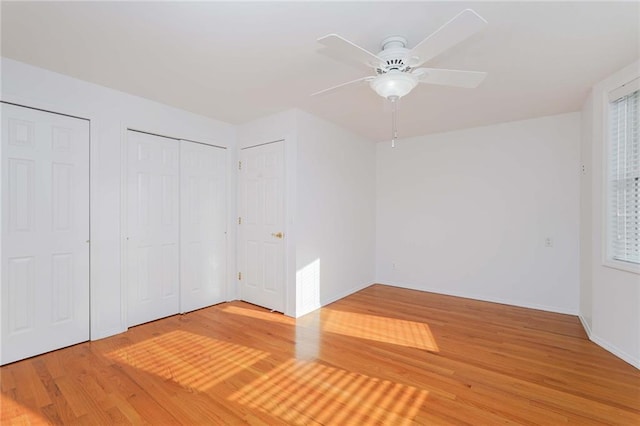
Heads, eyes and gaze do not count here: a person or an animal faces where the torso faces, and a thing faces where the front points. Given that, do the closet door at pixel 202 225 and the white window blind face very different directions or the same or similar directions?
very different directions

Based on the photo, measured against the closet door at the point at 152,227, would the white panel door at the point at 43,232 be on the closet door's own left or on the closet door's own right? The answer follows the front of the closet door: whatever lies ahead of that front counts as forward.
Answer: on the closet door's own right

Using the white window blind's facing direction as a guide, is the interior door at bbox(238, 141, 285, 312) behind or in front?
in front

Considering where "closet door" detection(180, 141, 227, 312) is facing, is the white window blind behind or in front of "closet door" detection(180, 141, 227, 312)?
in front

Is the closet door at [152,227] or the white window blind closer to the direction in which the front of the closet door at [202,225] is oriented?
the white window blind

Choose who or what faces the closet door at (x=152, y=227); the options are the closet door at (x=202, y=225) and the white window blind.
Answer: the white window blind

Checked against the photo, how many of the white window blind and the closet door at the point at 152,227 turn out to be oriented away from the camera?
0

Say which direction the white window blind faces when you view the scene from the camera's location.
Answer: facing the viewer and to the left of the viewer

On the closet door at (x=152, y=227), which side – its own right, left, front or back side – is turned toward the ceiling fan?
front

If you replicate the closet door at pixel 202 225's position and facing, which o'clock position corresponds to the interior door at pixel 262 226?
The interior door is roughly at 11 o'clock from the closet door.

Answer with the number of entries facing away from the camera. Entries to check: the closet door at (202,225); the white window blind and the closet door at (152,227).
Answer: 0

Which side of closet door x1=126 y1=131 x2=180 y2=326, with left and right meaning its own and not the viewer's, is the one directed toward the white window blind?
front

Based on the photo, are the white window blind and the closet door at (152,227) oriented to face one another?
yes

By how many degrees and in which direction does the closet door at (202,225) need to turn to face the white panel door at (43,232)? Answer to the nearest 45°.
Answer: approximately 90° to its right

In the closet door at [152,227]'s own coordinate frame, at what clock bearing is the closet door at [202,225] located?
the closet door at [202,225] is roughly at 10 o'clock from the closet door at [152,227].

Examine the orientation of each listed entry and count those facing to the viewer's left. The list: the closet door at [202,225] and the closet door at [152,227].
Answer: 0

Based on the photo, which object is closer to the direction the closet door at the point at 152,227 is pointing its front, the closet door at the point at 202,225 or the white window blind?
the white window blind

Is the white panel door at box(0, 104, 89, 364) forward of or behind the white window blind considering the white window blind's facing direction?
forward

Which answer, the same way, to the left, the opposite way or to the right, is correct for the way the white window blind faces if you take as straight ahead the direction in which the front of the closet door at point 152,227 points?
the opposite way
